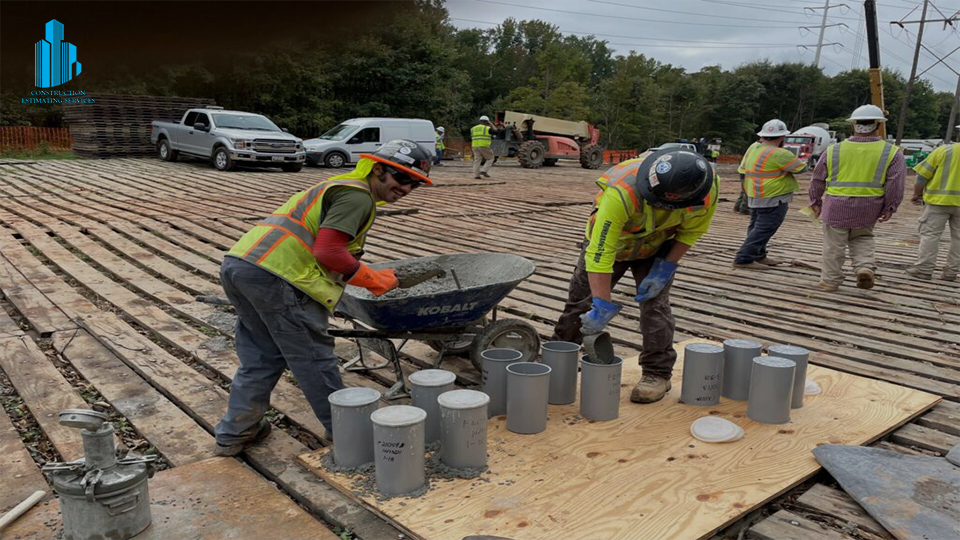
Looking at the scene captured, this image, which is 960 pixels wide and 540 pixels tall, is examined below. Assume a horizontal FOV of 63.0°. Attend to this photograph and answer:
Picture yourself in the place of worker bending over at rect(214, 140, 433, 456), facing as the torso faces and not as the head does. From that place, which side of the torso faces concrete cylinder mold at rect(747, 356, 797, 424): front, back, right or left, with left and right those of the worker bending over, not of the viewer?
front

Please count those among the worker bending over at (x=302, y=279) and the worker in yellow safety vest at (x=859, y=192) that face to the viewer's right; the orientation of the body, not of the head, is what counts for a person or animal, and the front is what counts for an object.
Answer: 1

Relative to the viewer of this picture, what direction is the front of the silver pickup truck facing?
facing the viewer and to the right of the viewer

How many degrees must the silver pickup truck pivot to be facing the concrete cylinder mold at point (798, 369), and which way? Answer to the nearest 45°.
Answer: approximately 45° to its right

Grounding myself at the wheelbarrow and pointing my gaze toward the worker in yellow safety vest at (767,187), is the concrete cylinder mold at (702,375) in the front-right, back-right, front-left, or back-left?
front-right

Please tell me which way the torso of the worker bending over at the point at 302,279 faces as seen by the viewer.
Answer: to the viewer's right

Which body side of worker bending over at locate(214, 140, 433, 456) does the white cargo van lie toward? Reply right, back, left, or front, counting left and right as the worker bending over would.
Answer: left

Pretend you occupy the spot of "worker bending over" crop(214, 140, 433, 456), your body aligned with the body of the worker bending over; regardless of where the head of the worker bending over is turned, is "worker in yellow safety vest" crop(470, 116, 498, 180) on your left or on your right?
on your left

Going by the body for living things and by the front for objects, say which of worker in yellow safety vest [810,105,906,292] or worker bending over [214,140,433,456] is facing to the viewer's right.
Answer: the worker bending over

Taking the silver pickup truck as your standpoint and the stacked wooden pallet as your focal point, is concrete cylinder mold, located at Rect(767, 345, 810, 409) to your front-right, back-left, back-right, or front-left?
back-left

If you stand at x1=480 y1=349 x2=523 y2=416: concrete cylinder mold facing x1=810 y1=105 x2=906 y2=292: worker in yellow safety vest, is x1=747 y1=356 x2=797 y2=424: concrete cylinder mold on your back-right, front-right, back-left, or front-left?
front-right
